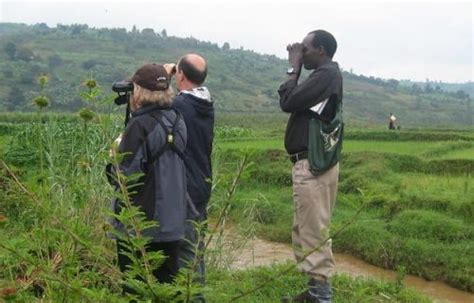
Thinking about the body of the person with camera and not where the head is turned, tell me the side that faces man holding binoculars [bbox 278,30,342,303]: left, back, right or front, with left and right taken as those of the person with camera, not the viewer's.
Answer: right

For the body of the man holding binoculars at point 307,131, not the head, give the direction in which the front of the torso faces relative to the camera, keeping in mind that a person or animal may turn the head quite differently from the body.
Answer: to the viewer's left

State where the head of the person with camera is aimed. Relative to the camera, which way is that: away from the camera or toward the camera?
away from the camera

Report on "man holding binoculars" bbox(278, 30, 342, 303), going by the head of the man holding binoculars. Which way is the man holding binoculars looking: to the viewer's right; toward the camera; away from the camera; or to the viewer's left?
to the viewer's left

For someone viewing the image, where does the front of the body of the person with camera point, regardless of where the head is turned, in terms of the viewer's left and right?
facing away from the viewer and to the left of the viewer

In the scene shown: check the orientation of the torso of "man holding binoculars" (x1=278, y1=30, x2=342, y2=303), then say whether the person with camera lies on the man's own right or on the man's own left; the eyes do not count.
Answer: on the man's own left

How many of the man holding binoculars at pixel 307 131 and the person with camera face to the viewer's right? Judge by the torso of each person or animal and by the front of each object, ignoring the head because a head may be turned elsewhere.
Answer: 0
